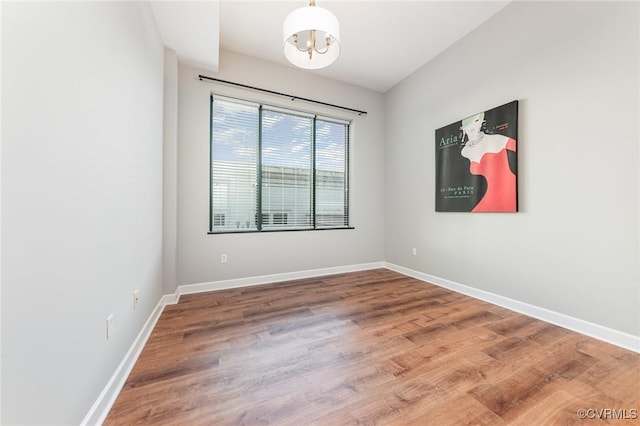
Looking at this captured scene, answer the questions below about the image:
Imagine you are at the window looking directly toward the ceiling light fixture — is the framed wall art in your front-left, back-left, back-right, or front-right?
front-left

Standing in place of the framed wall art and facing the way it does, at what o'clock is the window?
The window is roughly at 1 o'clock from the framed wall art.

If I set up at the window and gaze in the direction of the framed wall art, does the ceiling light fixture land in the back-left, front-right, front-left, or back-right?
front-right

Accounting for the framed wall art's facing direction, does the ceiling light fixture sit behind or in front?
in front

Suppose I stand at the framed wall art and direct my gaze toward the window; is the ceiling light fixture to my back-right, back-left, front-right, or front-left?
front-left
